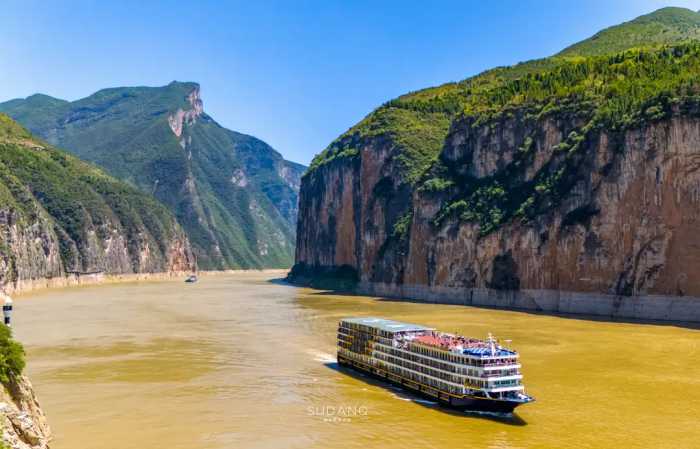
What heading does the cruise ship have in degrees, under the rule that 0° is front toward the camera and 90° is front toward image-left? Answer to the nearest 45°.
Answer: approximately 315°
